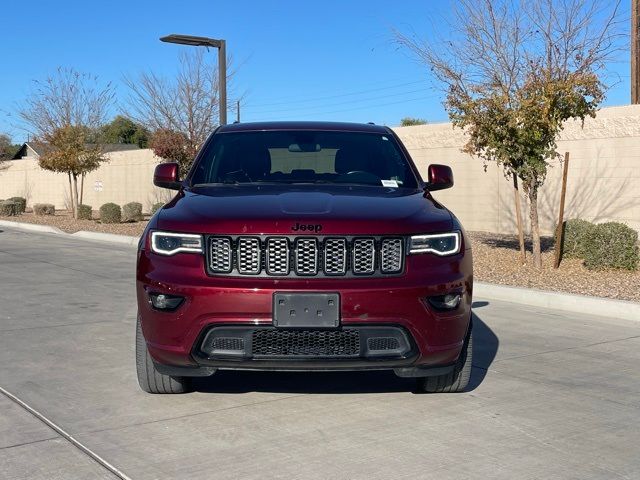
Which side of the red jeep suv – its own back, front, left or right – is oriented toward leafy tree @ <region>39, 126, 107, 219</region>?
back

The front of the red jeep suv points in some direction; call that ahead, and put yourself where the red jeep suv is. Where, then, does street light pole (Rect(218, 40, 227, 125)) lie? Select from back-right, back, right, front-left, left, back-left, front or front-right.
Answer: back

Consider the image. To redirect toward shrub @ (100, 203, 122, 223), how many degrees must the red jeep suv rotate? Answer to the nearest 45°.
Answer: approximately 180°

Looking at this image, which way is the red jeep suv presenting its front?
toward the camera

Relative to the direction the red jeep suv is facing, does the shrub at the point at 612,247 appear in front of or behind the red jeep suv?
behind

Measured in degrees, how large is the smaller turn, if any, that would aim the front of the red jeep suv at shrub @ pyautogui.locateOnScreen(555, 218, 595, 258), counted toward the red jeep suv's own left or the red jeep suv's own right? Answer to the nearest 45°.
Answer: approximately 135° to the red jeep suv's own left

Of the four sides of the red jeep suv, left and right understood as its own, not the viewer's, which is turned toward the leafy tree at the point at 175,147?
back
